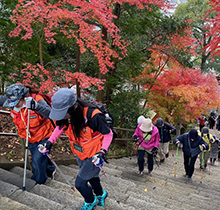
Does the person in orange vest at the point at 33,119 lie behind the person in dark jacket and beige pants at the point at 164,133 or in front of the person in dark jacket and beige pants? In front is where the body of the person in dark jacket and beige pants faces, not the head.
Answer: in front
